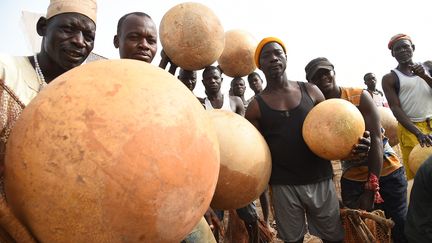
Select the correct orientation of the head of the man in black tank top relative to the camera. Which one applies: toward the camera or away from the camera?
toward the camera

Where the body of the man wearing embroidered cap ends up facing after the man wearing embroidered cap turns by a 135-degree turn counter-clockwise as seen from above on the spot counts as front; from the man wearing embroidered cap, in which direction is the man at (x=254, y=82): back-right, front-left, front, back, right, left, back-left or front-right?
front-right

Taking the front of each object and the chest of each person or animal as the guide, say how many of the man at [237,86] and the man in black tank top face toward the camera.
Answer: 2

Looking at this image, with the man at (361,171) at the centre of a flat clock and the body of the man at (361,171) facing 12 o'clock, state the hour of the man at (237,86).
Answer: the man at (237,86) is roughly at 3 o'clock from the man at (361,171).

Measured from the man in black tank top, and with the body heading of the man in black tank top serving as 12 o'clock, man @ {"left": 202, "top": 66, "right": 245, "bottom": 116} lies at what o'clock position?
The man is roughly at 5 o'clock from the man in black tank top.

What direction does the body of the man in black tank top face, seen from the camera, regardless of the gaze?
toward the camera

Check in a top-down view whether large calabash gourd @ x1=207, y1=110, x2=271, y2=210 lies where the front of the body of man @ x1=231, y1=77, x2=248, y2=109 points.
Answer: yes

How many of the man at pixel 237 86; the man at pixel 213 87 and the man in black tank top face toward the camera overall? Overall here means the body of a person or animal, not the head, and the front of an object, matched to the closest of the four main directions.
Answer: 3

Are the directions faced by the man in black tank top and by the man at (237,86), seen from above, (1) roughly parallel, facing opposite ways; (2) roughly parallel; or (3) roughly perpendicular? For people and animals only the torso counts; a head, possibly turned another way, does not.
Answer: roughly parallel

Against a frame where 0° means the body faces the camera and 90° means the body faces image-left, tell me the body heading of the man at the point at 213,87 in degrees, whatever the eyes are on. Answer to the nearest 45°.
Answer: approximately 0°
